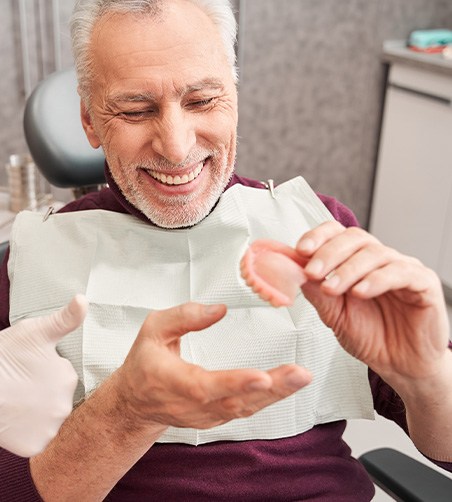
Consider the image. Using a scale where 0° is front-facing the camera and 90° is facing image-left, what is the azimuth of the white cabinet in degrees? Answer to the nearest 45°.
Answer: approximately 45°

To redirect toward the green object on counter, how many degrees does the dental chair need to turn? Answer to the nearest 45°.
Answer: approximately 90° to its left

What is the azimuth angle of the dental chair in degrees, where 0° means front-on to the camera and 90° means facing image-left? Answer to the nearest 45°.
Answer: approximately 315°

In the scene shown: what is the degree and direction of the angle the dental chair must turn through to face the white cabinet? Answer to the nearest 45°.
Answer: approximately 90° to its left

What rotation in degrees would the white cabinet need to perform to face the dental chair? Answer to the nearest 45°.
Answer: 0° — it already faces it
